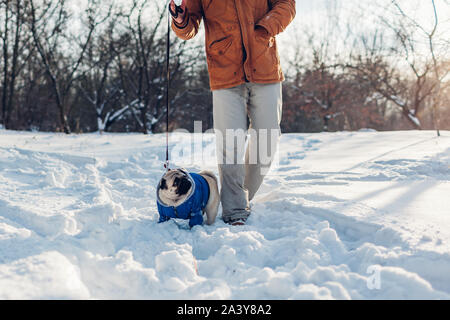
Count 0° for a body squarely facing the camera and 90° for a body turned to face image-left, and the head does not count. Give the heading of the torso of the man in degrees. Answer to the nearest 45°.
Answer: approximately 0°

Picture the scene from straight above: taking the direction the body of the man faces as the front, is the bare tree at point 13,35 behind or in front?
behind
